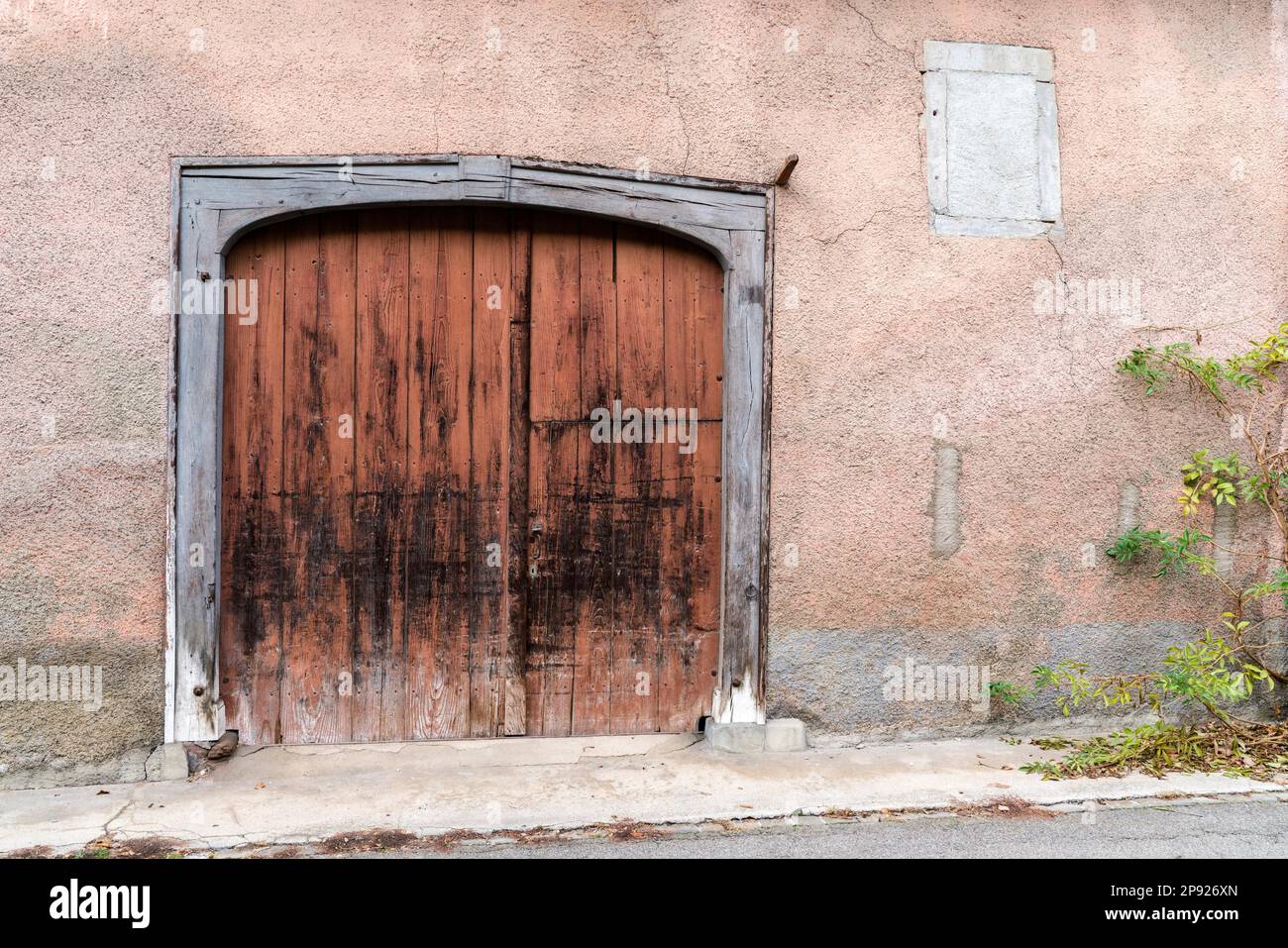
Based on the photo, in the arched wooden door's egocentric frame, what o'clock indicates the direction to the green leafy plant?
The green leafy plant is roughly at 9 o'clock from the arched wooden door.

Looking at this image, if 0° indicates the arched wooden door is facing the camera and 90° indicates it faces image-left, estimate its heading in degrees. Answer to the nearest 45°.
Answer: approximately 0°

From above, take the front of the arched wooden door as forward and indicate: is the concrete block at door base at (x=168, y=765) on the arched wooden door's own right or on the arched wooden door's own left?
on the arched wooden door's own right

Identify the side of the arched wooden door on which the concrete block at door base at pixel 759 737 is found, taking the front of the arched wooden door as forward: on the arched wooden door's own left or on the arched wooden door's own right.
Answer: on the arched wooden door's own left
